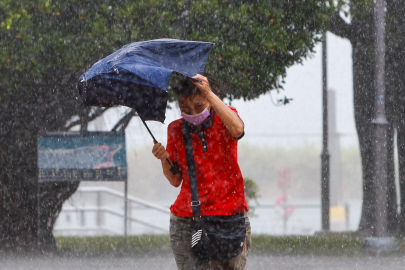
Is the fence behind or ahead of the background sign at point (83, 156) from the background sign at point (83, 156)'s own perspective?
behind

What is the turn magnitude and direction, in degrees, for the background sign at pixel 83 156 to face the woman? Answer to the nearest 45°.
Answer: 0° — it already faces them

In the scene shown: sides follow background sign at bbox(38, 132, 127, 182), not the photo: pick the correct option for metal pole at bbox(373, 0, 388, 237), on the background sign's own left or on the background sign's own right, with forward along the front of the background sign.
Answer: on the background sign's own left

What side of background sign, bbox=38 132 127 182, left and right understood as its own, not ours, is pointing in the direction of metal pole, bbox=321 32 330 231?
left

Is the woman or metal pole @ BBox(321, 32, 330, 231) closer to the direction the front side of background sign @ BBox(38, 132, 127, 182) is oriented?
the woman

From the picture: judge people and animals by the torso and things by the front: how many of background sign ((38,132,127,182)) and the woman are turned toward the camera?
2

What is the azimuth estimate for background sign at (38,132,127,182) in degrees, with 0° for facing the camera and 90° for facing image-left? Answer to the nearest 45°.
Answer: approximately 0°

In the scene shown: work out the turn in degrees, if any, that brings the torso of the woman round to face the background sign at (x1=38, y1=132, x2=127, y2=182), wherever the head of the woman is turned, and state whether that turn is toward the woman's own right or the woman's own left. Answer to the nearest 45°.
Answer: approximately 180°

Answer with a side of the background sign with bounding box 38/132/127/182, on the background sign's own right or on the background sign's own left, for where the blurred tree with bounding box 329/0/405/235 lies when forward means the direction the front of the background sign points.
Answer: on the background sign's own left

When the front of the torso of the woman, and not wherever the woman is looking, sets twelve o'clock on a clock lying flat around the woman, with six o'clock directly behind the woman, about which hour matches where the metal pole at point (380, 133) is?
The metal pole is roughly at 7 o'clock from the woman.
